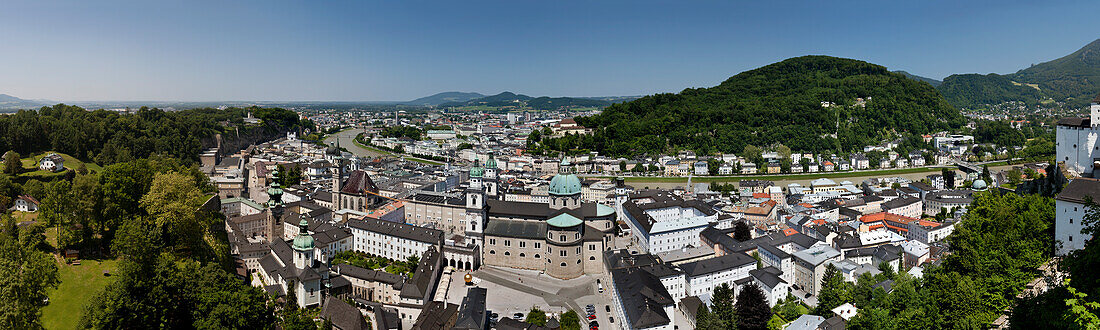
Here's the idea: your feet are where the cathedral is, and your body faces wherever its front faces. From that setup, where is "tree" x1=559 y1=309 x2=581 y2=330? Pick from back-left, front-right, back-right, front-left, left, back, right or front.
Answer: left

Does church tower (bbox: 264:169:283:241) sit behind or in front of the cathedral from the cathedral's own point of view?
in front

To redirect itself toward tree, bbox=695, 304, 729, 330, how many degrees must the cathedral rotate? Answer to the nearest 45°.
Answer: approximately 135° to its left

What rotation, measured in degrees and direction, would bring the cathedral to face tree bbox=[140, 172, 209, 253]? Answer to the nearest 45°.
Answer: approximately 45° to its left

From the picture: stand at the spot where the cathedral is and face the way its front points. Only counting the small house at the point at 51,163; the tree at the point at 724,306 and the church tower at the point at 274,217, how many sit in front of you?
2

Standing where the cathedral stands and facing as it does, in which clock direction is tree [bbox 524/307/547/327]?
The tree is roughly at 9 o'clock from the cathedral.

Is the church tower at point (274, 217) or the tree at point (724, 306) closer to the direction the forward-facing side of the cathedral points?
the church tower

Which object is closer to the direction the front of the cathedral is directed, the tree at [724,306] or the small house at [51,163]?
the small house

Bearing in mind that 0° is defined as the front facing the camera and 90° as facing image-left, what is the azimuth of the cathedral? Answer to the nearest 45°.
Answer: approximately 90°

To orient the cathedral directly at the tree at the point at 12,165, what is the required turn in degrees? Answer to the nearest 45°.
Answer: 0° — it already faces it

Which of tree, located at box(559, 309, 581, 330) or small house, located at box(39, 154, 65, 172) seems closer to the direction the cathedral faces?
the small house

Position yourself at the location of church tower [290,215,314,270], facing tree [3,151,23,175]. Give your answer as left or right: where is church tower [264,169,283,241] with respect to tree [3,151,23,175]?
right

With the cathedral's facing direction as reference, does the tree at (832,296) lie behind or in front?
behind

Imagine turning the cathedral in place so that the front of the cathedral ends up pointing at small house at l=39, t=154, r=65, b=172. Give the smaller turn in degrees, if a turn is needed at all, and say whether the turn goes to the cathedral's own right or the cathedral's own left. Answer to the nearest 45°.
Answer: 0° — it already faces it

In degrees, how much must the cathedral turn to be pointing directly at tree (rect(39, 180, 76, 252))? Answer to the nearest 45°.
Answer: approximately 45° to its left
